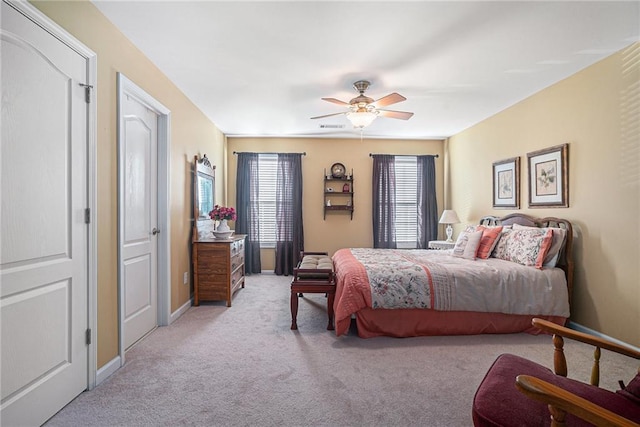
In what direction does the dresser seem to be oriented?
to the viewer's right

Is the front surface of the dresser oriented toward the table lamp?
yes

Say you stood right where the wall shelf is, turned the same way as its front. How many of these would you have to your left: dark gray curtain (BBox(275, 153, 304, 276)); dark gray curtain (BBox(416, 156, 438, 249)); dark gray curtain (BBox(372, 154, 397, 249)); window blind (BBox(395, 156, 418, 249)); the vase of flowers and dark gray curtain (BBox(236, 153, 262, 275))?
3

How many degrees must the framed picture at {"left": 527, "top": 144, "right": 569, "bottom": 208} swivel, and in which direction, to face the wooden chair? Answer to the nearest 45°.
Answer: approximately 45° to its left

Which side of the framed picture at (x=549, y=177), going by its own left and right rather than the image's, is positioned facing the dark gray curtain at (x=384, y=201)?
right

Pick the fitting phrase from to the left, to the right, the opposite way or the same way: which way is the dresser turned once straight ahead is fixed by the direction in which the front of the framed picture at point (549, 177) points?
the opposite way

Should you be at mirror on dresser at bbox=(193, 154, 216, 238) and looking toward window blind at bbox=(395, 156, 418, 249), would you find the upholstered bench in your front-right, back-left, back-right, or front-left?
front-right

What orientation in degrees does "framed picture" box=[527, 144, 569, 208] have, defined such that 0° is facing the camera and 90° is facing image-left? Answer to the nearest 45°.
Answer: approximately 45°

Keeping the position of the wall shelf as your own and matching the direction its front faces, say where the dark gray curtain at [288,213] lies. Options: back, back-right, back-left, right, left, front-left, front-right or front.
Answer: right

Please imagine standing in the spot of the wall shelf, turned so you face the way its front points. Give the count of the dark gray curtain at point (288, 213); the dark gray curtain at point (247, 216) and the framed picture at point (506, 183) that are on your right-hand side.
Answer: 2

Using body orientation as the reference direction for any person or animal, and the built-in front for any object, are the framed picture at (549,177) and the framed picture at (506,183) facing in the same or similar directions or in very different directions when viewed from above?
same or similar directions

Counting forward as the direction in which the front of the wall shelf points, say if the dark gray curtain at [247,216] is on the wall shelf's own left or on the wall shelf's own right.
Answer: on the wall shelf's own right

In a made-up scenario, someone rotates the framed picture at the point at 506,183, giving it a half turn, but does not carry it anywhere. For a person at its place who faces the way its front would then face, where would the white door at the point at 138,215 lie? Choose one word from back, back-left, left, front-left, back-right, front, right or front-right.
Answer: back

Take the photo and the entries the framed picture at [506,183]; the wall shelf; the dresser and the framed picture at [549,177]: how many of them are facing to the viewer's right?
1

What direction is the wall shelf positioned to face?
toward the camera

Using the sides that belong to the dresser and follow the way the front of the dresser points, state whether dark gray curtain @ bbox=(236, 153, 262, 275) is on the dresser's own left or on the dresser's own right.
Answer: on the dresser's own left

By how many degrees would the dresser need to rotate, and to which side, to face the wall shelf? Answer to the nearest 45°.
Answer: approximately 45° to its left

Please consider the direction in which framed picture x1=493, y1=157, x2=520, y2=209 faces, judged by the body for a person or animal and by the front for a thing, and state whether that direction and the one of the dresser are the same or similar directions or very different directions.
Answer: very different directions

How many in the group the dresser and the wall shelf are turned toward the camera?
1

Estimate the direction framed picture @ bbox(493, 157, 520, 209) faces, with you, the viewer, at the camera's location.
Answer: facing the viewer and to the left of the viewer
